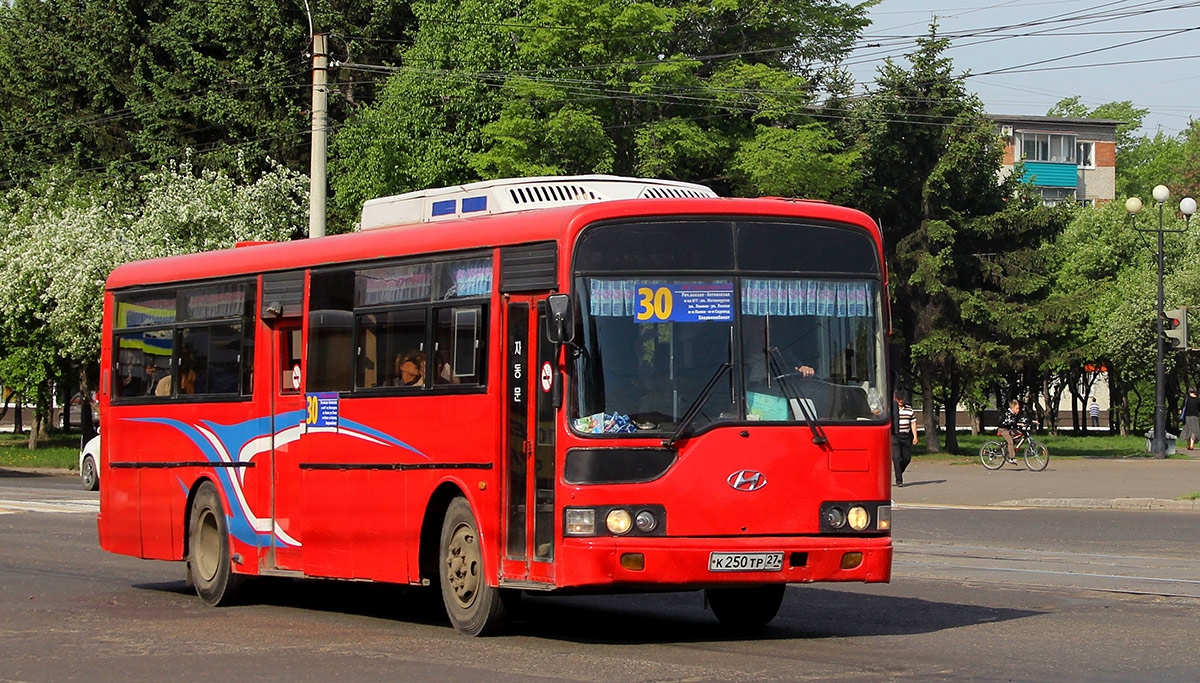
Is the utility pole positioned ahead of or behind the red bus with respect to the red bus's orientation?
behind

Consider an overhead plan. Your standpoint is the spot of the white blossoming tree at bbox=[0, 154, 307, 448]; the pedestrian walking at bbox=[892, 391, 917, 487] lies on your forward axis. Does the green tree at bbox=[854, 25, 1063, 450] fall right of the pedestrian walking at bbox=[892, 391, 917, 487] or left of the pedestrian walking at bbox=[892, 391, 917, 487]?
left

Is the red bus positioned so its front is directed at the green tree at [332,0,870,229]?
no

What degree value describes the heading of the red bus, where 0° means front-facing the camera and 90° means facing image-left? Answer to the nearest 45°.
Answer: approximately 315°

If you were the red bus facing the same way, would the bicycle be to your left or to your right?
on your left

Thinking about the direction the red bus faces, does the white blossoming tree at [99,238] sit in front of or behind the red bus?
behind

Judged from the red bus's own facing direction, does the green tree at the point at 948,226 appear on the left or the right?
on its left

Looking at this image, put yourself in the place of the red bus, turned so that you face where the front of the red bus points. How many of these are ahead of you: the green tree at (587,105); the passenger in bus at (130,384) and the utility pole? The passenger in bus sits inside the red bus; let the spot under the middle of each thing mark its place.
0

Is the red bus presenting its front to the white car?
no

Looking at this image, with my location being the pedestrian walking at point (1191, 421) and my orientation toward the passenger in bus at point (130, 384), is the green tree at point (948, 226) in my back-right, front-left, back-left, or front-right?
front-right

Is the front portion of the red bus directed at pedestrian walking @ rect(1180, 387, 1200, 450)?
no

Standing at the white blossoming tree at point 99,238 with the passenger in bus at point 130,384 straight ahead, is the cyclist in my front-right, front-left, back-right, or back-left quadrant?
front-left

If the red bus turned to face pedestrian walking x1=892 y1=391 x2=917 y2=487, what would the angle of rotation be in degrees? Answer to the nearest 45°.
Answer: approximately 135° to its left

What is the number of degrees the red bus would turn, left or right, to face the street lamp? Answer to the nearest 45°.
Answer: approximately 90° to its left

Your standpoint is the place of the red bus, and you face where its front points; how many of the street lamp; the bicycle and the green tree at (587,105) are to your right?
0

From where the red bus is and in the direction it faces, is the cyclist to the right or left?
on its left
